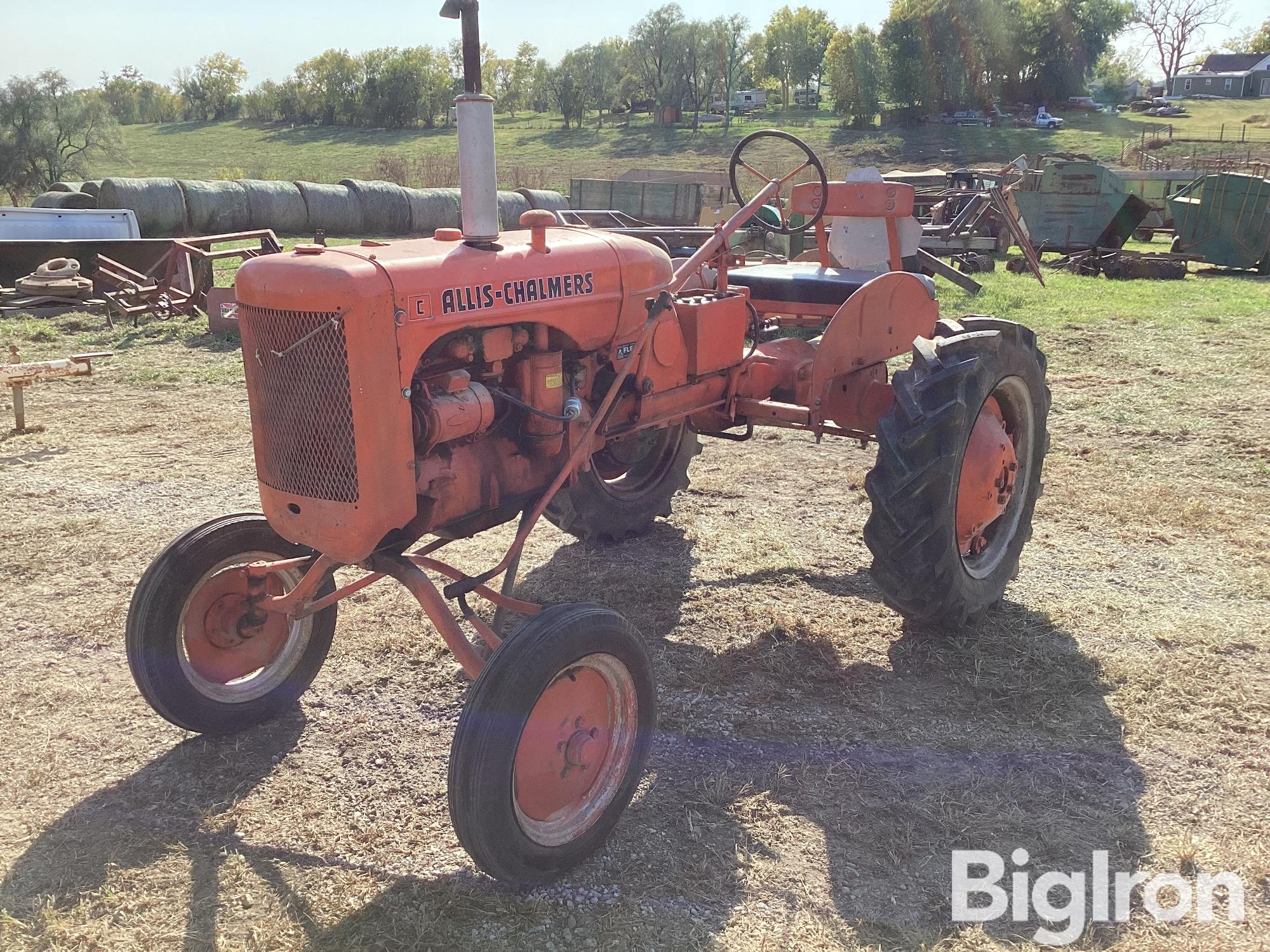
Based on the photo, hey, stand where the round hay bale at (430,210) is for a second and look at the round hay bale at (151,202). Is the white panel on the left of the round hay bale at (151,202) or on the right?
left

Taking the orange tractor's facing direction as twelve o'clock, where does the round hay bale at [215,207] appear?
The round hay bale is roughly at 4 o'clock from the orange tractor.

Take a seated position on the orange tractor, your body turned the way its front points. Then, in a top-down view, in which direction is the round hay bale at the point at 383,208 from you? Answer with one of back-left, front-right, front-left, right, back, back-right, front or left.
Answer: back-right

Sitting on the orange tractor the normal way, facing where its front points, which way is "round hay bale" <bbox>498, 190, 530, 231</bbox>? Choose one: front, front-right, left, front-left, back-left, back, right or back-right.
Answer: back-right

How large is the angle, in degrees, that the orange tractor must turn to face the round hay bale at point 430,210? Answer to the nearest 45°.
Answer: approximately 135° to its right

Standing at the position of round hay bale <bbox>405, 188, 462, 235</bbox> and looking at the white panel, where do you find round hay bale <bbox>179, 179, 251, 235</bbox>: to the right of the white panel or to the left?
right

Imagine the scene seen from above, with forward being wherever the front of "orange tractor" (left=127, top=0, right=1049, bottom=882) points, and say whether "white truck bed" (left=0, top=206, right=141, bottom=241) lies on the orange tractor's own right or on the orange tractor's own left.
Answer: on the orange tractor's own right

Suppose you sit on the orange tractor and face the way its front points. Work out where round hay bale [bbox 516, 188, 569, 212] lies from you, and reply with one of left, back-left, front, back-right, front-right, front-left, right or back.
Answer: back-right

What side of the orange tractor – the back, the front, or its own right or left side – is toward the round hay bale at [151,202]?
right

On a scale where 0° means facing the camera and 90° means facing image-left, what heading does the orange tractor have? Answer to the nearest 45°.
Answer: approximately 45°

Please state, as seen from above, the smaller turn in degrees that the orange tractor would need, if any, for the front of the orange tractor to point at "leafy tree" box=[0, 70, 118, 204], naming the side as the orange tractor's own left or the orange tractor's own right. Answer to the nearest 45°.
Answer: approximately 90° to the orange tractor's own right
